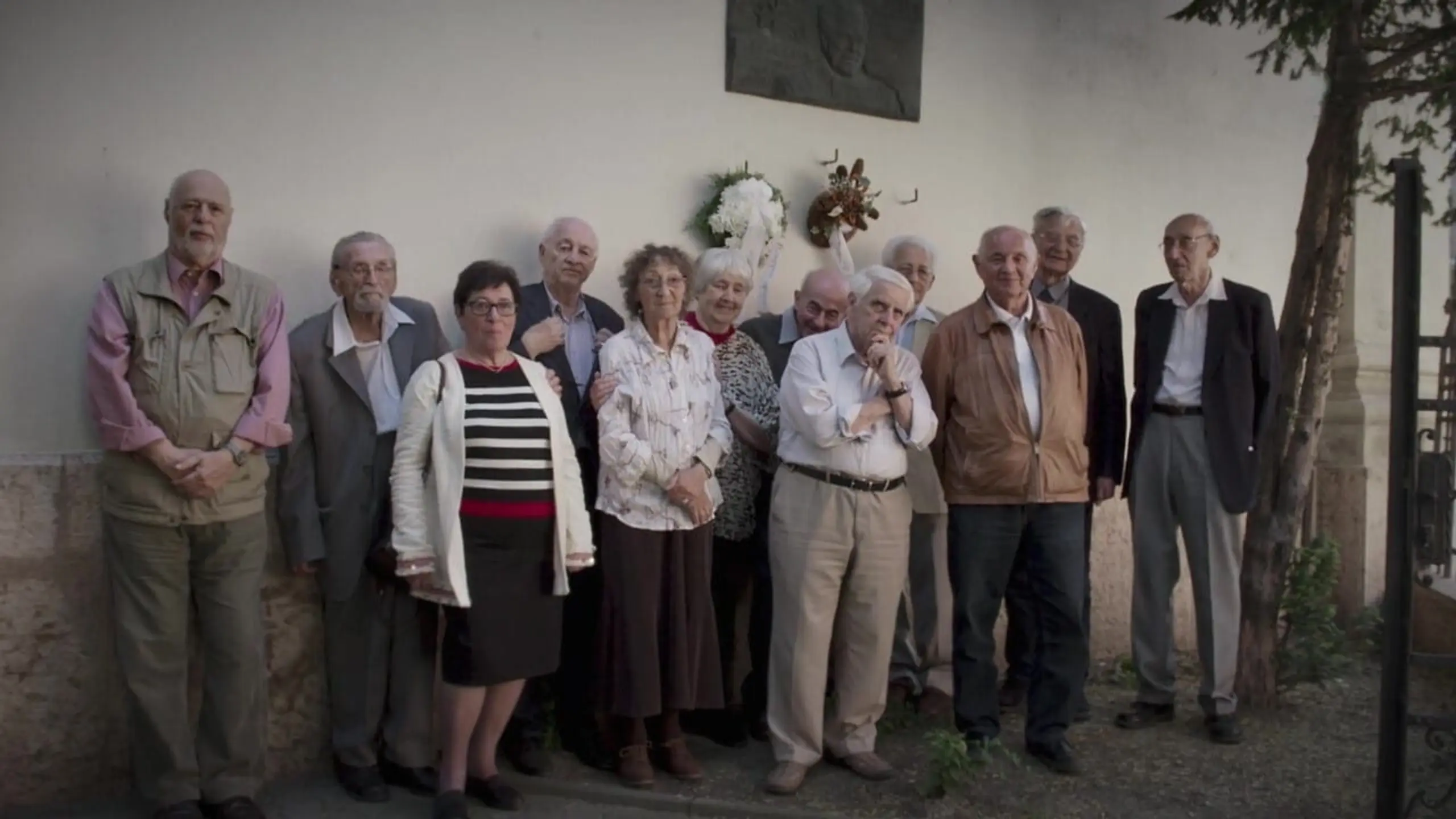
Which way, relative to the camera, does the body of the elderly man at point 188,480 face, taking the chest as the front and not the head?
toward the camera

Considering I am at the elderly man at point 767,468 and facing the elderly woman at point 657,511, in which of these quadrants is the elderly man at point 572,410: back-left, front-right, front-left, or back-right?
front-right

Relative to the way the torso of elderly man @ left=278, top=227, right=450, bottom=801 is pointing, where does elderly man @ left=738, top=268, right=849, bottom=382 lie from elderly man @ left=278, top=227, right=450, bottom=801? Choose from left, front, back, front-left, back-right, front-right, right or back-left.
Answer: front-left

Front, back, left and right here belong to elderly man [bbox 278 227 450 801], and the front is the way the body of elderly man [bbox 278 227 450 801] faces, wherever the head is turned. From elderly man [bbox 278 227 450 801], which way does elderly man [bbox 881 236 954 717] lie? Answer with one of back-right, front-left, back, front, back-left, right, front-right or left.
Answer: front-left

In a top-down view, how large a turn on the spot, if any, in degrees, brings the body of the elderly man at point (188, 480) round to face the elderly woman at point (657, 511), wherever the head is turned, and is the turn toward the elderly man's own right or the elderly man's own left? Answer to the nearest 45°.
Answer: approximately 90° to the elderly man's own left

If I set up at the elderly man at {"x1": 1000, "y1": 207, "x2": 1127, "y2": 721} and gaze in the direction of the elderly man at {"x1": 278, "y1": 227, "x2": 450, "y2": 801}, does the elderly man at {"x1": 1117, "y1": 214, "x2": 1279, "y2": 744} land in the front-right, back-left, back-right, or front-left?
back-left

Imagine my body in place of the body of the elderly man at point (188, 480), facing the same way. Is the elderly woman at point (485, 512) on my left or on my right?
on my left

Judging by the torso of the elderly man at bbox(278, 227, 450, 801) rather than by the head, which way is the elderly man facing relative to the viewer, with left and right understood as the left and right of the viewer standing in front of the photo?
facing the viewer and to the right of the viewer

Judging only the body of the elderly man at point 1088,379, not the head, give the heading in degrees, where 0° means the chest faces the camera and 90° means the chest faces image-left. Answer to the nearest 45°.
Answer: approximately 45°

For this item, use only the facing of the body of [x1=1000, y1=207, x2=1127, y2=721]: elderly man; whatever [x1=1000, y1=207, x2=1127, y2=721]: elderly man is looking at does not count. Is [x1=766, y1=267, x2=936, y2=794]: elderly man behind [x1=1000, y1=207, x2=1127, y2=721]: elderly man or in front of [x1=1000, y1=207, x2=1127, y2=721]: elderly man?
in front

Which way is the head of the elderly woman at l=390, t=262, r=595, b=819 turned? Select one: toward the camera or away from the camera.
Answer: toward the camera

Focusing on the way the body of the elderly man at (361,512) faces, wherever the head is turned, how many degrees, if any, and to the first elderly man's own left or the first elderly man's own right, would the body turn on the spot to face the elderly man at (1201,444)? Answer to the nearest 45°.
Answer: approximately 45° to the first elderly man's own left
